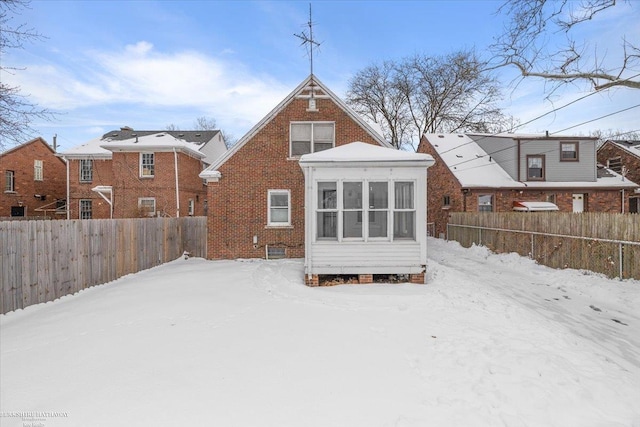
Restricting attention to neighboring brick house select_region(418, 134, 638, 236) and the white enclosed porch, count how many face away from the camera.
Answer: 1

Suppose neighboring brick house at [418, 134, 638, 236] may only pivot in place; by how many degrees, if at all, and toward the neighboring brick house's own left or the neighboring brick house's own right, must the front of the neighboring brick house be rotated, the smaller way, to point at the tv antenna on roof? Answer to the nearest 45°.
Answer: approximately 135° to the neighboring brick house's own left

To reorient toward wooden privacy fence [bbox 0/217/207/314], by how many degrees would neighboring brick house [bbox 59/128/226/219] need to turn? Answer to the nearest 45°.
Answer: approximately 180°

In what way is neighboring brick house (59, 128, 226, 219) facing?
away from the camera

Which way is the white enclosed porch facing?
toward the camera

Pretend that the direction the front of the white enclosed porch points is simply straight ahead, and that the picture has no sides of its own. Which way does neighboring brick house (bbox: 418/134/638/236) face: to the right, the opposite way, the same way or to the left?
the opposite way

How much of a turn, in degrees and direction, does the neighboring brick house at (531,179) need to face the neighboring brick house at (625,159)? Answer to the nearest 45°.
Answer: approximately 45° to its right

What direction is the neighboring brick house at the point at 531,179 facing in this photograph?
away from the camera

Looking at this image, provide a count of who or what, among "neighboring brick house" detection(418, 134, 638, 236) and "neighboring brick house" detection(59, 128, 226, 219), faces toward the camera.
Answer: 0

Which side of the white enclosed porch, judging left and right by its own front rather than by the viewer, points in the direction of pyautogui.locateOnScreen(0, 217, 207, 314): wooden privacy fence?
right

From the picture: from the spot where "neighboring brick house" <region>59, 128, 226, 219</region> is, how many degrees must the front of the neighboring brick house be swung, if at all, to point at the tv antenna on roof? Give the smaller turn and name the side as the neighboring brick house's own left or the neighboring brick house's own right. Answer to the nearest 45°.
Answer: approximately 135° to the neighboring brick house's own right

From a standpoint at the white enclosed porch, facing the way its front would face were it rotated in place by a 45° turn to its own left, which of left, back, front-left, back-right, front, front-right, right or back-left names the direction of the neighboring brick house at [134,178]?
back

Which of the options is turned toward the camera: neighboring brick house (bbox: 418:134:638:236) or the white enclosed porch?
the white enclosed porch
